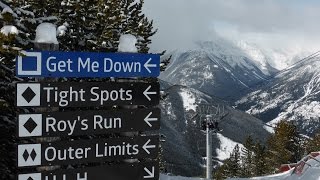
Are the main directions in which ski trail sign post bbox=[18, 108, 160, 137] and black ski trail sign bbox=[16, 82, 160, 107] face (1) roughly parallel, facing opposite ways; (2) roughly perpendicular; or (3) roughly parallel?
roughly parallel

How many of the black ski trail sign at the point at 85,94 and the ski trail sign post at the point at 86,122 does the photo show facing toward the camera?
2

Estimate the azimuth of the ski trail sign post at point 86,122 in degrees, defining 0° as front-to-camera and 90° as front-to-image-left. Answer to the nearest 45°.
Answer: approximately 0°

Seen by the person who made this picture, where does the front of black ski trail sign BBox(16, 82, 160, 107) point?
facing the viewer
